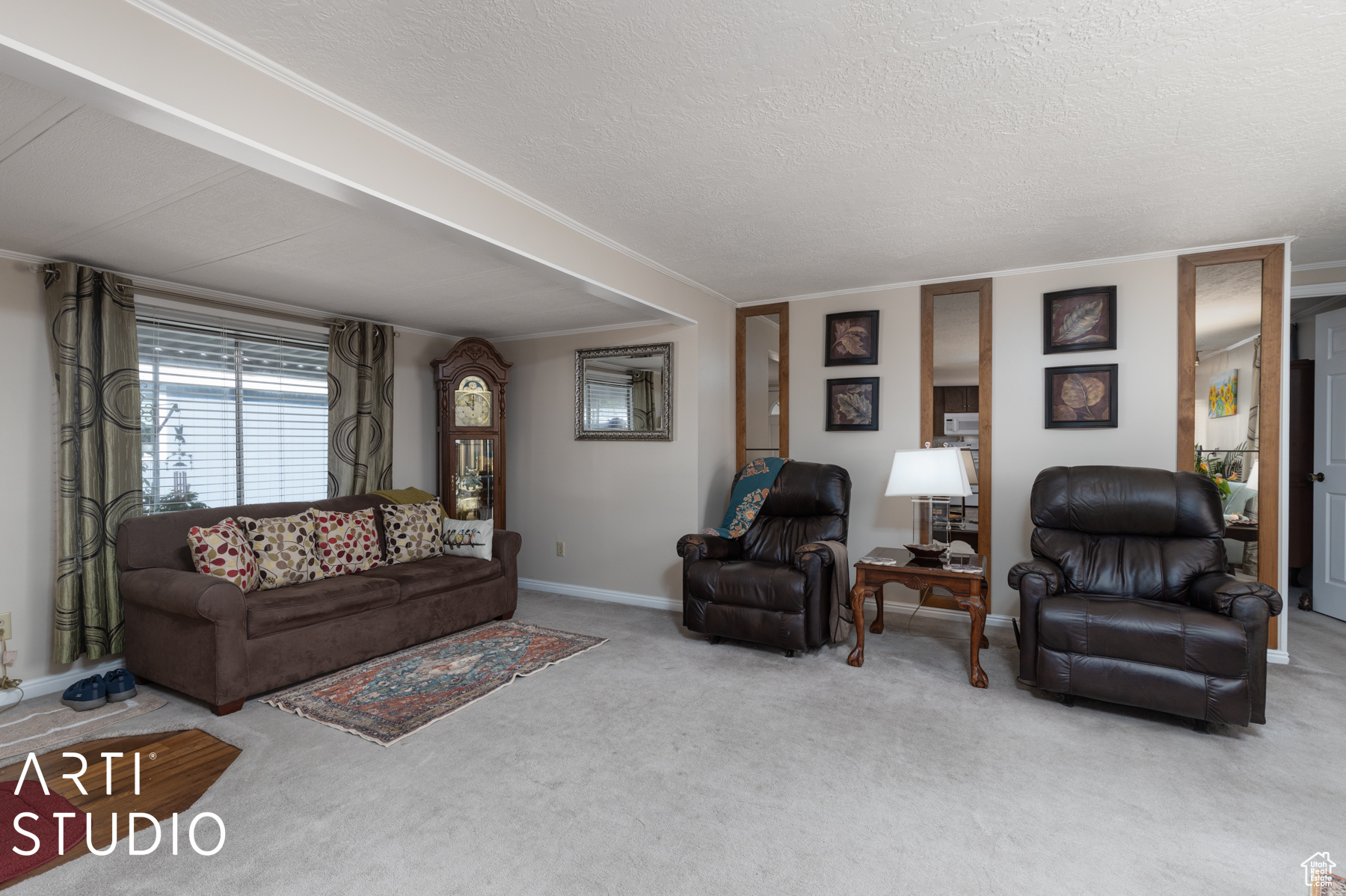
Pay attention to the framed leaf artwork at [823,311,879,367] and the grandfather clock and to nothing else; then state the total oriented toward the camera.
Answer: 2

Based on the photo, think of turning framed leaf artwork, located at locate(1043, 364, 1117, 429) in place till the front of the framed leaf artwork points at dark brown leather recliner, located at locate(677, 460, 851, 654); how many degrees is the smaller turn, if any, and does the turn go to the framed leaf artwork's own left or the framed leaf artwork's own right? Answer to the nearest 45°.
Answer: approximately 45° to the framed leaf artwork's own right

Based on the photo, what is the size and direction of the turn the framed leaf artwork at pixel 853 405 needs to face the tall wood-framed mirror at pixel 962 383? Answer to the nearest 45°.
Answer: approximately 90° to its left

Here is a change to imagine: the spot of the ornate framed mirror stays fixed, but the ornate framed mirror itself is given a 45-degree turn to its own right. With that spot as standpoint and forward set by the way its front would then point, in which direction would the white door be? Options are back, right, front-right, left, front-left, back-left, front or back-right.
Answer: back

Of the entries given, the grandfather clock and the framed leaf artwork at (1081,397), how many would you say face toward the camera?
2

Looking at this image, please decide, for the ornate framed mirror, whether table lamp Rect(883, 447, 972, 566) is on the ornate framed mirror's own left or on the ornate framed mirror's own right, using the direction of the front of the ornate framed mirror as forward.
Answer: on the ornate framed mirror's own left

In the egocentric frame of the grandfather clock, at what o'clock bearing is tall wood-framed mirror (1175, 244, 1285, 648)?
The tall wood-framed mirror is roughly at 10 o'clock from the grandfather clock.

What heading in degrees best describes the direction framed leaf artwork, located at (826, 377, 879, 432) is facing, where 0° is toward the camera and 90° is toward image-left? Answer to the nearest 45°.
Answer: approximately 0°

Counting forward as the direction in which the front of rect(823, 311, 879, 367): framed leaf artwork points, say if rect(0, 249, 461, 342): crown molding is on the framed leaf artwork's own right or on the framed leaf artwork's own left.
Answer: on the framed leaf artwork's own right
